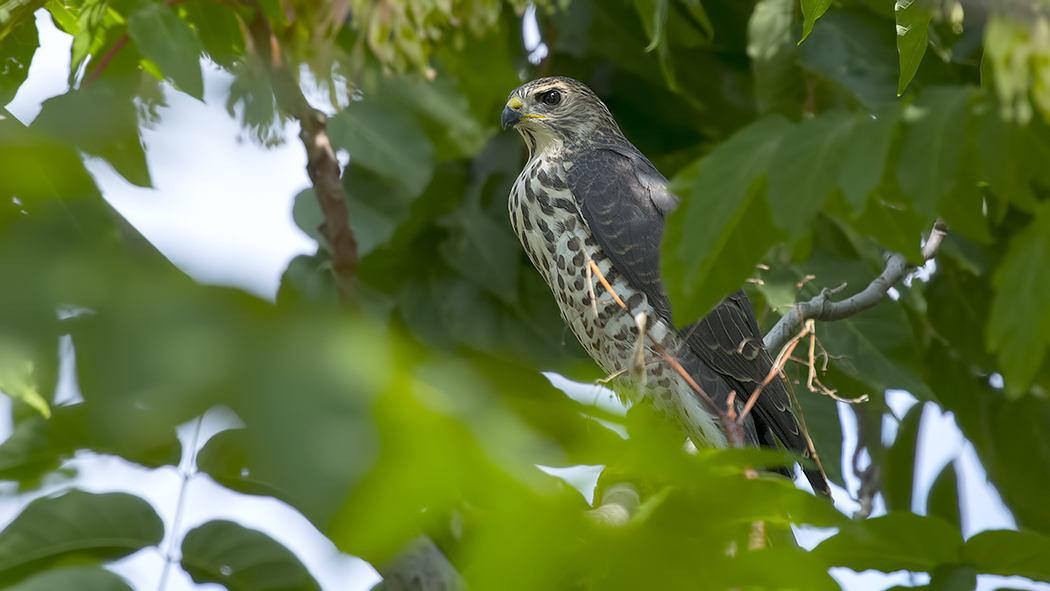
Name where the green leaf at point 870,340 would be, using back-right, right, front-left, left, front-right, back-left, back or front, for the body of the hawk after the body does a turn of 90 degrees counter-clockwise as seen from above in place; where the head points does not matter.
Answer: left

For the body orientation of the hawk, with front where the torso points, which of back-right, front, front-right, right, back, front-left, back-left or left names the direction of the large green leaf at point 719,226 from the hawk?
left

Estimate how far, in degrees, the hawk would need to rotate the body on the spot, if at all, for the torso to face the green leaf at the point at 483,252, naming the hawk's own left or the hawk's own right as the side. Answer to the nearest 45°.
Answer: approximately 45° to the hawk's own right

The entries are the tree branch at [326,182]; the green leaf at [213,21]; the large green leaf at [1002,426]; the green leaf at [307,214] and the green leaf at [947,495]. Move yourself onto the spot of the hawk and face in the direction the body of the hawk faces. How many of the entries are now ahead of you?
3

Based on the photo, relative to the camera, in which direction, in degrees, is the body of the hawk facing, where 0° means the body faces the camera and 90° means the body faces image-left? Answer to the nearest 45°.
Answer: approximately 90°

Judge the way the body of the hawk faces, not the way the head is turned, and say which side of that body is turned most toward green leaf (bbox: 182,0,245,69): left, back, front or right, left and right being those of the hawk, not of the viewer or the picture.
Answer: front

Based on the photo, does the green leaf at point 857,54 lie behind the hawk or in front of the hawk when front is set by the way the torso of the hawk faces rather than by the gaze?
behind

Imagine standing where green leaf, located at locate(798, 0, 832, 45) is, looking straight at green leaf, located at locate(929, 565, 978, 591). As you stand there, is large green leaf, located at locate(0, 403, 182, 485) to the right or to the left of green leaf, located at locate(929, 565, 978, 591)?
right

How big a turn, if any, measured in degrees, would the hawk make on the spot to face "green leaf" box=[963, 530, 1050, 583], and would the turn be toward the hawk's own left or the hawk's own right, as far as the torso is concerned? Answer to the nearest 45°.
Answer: approximately 90° to the hawk's own left
